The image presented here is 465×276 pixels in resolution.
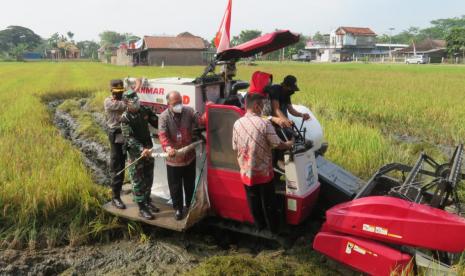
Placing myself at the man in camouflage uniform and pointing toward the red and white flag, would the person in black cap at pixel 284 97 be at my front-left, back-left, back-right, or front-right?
front-right

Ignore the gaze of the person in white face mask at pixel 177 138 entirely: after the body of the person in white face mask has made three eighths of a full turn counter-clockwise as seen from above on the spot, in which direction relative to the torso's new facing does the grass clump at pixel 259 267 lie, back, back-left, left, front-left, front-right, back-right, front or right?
right

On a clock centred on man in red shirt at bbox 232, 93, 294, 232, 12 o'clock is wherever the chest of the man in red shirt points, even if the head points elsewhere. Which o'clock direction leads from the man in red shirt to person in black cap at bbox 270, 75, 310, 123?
The person in black cap is roughly at 11 o'clock from the man in red shirt.

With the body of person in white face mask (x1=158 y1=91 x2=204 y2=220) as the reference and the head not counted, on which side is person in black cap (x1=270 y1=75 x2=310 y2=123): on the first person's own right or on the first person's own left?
on the first person's own left

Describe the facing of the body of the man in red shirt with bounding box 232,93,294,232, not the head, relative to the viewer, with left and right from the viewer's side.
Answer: facing away from the viewer and to the right of the viewer

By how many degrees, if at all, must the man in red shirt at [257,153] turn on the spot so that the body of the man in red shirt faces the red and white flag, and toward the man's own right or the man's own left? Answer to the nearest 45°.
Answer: approximately 45° to the man's own left
